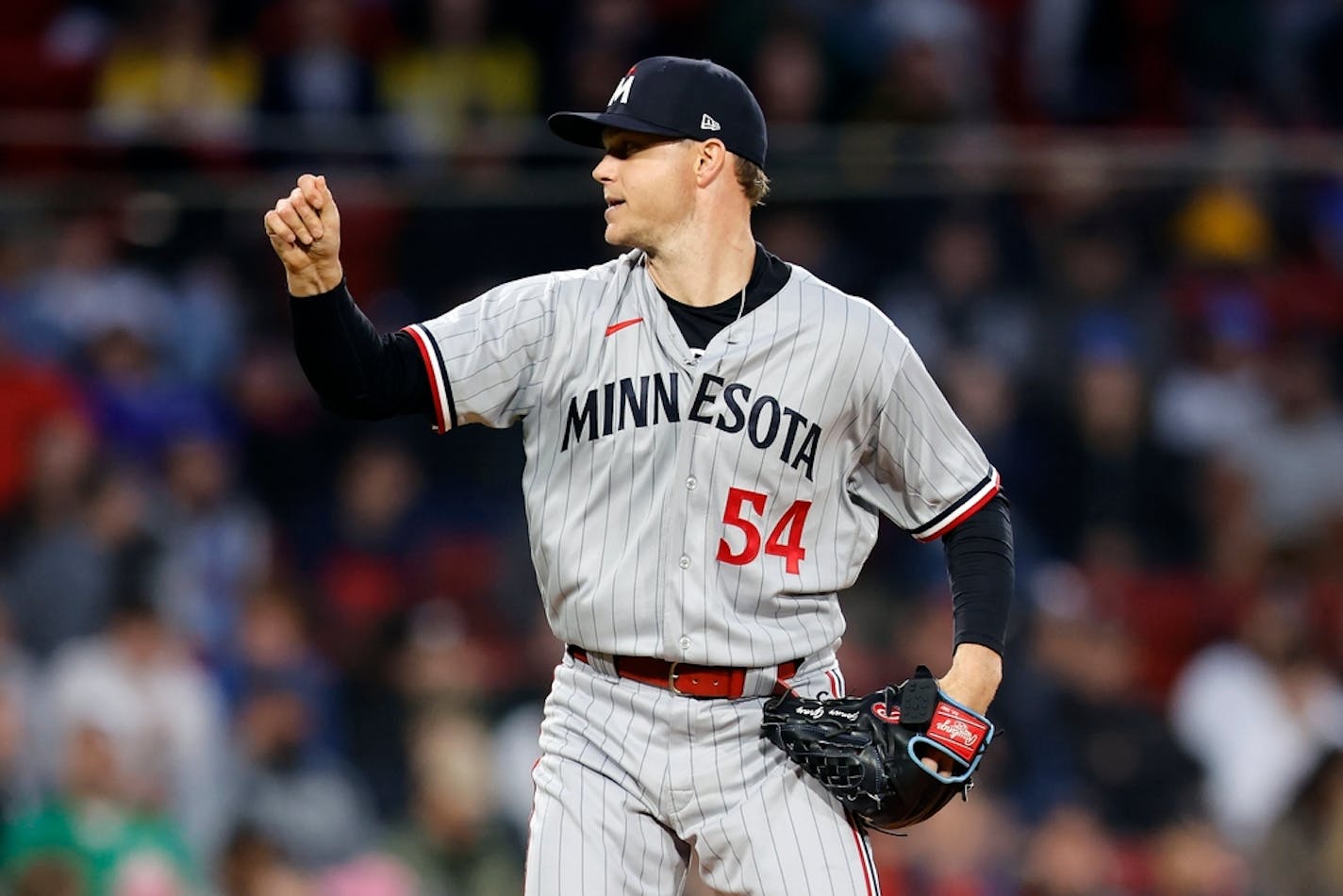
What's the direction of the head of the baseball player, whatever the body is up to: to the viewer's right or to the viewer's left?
to the viewer's left

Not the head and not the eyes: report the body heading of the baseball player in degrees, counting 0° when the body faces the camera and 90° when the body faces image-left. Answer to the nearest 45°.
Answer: approximately 0°
